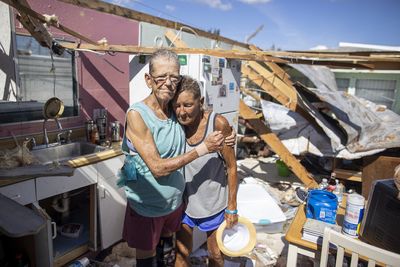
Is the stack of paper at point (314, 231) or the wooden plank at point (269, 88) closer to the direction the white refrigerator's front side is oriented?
the stack of paper

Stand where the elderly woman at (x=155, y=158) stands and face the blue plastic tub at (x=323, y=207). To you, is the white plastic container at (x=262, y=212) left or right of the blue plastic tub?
left

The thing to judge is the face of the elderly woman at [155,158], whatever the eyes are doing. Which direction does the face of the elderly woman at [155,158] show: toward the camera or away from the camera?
toward the camera

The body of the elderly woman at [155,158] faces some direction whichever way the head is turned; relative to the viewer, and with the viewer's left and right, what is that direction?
facing the viewer and to the right of the viewer

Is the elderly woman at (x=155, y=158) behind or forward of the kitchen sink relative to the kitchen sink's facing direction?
forward

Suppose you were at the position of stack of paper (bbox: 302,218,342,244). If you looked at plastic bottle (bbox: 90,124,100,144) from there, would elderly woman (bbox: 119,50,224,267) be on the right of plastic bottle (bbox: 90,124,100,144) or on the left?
left

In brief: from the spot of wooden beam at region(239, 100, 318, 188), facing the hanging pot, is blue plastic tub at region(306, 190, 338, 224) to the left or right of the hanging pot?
left

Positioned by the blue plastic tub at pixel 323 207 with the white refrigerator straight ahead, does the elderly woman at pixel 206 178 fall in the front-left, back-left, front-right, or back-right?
front-left
